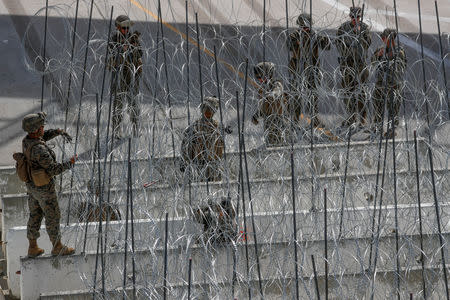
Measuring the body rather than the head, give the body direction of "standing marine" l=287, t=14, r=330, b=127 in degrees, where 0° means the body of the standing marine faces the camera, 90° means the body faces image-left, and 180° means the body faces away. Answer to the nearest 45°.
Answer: approximately 0°

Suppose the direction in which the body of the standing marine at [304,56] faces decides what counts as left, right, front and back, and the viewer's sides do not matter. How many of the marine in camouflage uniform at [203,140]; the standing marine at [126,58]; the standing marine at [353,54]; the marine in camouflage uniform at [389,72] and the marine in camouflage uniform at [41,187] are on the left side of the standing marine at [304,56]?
2

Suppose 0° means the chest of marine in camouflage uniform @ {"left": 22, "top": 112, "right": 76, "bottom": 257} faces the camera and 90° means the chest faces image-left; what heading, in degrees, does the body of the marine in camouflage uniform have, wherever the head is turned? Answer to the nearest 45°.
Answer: approximately 270°

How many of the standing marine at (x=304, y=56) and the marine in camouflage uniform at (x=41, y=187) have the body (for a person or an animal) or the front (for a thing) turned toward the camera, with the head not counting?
1

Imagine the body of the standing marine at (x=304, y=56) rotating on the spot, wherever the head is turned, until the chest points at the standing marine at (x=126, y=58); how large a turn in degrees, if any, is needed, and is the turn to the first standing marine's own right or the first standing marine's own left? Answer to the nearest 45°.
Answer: approximately 90° to the first standing marine's own right

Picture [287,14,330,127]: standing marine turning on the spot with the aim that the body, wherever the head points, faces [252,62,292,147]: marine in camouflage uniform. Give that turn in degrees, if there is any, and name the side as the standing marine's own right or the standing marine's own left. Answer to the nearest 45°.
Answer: approximately 45° to the standing marine's own right

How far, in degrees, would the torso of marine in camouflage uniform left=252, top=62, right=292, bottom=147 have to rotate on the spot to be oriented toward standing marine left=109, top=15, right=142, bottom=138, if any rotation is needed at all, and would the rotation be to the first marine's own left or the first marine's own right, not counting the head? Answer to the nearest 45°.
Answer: approximately 45° to the first marine's own right

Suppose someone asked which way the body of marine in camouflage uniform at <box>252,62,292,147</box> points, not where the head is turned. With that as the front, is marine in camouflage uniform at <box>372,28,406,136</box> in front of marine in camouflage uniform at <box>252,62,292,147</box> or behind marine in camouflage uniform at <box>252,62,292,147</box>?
behind

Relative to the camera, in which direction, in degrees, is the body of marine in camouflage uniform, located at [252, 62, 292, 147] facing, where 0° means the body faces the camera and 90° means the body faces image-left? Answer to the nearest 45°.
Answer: approximately 45°
